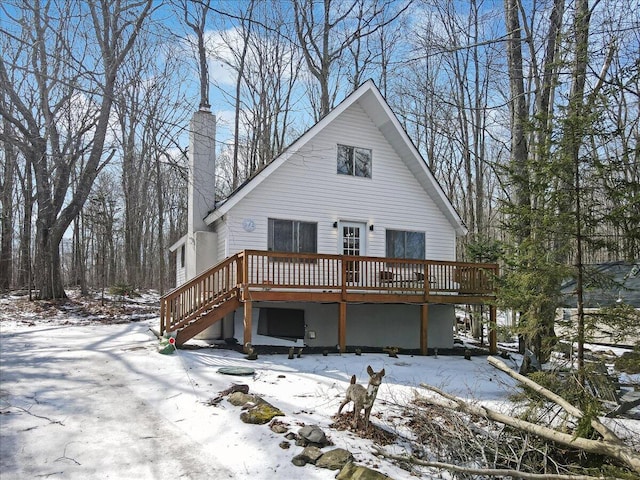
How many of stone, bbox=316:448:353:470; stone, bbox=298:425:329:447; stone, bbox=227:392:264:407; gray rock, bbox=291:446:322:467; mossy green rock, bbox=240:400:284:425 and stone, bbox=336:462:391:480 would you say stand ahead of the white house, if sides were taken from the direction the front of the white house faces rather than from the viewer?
6

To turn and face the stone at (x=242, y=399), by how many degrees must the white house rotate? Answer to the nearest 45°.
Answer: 0° — it already faces it

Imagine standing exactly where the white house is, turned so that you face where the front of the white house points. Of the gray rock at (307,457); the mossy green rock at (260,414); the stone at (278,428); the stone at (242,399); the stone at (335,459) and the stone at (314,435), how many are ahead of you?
6

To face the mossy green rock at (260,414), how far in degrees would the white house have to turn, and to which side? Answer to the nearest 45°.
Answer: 0° — it already faces it

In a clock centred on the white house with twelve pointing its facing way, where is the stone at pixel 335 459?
The stone is roughly at 12 o'clock from the white house.

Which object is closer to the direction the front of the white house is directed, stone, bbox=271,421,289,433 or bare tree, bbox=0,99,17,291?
the stone

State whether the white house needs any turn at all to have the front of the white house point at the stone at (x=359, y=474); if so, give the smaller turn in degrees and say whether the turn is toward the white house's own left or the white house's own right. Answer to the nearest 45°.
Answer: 0° — it already faces it

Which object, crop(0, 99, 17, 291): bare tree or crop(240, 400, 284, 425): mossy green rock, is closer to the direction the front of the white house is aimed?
the mossy green rock

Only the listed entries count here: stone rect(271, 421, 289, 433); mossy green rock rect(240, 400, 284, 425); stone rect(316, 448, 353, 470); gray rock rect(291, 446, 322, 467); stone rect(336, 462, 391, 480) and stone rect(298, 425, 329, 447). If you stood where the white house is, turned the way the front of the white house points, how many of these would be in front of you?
6

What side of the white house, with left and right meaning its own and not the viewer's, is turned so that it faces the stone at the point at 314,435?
front

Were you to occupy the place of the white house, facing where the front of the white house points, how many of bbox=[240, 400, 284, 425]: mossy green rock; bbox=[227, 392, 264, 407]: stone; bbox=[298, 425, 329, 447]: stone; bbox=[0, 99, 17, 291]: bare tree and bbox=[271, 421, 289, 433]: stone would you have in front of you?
4

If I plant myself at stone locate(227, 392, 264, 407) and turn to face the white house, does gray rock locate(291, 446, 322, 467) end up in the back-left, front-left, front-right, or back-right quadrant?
back-right

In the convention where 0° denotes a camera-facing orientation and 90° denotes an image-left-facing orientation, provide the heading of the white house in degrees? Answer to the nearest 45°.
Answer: approximately 0°

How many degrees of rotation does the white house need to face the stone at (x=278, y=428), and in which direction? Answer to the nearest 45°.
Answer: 0° — it already faces it

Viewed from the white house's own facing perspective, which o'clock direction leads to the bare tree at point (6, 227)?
The bare tree is roughly at 4 o'clock from the white house.
